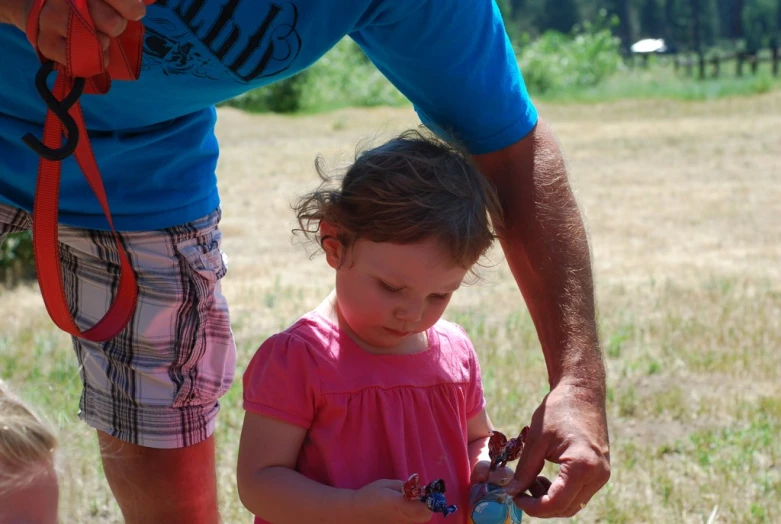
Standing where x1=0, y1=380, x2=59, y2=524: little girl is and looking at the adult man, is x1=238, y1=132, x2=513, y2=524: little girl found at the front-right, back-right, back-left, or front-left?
front-right

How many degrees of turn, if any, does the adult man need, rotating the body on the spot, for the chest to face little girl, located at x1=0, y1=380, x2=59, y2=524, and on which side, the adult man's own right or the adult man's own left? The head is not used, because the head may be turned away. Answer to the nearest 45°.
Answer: approximately 45° to the adult man's own right

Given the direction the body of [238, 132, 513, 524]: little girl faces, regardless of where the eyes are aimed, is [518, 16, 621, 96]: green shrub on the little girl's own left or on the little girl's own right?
on the little girl's own left

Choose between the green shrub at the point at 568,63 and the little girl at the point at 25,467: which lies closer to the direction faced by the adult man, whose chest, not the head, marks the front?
the little girl

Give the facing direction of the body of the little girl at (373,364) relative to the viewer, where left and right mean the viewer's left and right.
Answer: facing the viewer and to the right of the viewer

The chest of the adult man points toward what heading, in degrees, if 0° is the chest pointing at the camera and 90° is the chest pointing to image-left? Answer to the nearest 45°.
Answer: approximately 0°

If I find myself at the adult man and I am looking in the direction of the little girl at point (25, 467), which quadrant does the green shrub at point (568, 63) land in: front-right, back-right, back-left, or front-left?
back-right

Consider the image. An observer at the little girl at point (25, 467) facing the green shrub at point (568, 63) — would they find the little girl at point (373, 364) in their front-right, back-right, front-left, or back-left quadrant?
front-right
